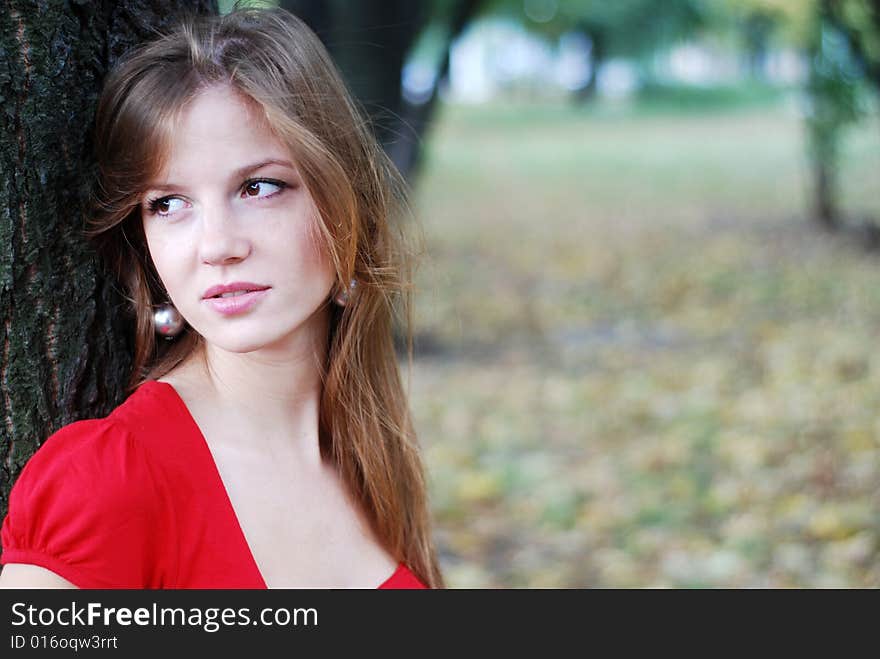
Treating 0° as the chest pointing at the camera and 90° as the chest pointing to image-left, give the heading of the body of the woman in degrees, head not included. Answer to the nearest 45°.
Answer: approximately 315°

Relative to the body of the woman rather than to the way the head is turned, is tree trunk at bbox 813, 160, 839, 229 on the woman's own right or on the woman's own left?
on the woman's own left
